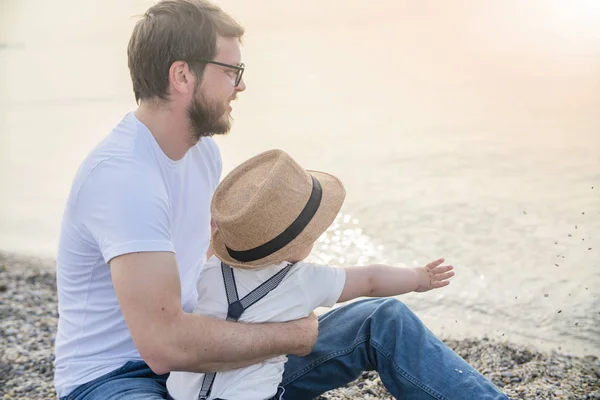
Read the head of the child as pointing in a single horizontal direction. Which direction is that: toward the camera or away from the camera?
away from the camera

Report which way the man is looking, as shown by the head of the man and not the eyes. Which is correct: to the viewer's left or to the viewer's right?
to the viewer's right

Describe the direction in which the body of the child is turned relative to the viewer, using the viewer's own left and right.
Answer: facing away from the viewer and to the right of the viewer

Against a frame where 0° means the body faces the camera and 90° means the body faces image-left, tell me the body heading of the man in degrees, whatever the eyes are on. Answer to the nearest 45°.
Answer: approximately 270°
